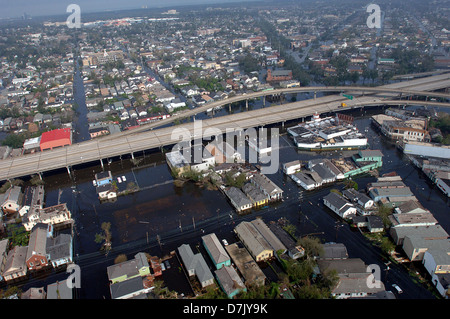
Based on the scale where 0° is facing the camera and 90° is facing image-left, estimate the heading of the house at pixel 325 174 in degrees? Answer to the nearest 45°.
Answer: approximately 315°

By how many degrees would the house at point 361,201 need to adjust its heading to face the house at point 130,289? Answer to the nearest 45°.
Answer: approximately 90° to its right

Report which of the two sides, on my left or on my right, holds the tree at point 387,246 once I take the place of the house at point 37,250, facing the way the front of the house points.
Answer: on my left

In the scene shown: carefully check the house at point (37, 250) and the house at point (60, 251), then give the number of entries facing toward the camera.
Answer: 2

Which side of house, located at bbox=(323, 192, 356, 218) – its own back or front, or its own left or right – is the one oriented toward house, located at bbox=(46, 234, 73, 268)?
right

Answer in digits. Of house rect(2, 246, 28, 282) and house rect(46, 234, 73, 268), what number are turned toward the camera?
2
